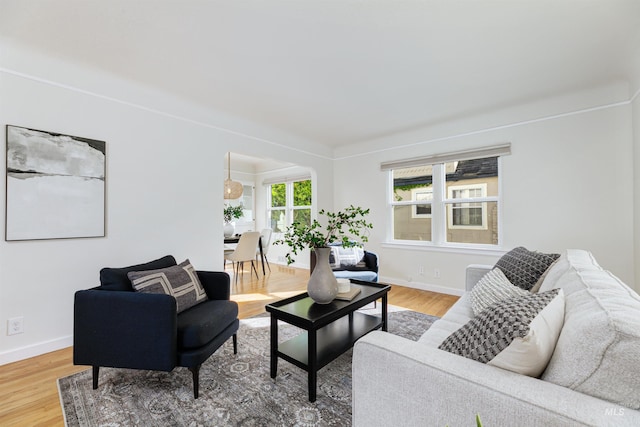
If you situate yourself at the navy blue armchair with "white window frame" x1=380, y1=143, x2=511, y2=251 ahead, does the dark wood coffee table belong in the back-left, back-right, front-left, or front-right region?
front-right

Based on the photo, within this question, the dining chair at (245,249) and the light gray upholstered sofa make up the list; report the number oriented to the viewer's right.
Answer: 0

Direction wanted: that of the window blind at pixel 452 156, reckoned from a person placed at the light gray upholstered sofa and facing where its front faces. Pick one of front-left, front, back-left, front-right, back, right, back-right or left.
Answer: right

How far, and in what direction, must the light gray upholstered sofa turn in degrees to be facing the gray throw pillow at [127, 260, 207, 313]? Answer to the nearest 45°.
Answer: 0° — it already faces it

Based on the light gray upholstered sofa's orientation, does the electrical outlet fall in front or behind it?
in front

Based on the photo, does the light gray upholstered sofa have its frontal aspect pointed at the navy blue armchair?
yes

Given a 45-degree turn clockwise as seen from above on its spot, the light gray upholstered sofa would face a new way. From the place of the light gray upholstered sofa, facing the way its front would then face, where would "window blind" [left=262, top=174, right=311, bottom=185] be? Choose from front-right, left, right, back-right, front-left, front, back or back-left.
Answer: front

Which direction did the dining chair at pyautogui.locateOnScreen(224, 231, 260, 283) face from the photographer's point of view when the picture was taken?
facing away from the viewer and to the left of the viewer

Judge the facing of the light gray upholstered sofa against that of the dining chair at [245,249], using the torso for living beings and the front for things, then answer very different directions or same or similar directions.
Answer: same or similar directions

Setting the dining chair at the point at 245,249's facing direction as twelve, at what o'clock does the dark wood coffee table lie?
The dark wood coffee table is roughly at 7 o'clock from the dining chair.

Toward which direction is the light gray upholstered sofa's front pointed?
to the viewer's left

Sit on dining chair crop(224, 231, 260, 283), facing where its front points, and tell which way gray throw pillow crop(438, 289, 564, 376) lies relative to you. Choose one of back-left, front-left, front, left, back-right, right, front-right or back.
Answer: back-left

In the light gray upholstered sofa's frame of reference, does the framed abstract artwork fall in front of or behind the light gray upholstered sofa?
in front

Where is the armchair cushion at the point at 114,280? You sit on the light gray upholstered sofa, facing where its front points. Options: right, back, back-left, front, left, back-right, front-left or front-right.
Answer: front

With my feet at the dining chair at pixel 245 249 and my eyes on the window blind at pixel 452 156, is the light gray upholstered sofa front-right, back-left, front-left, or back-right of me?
front-right
